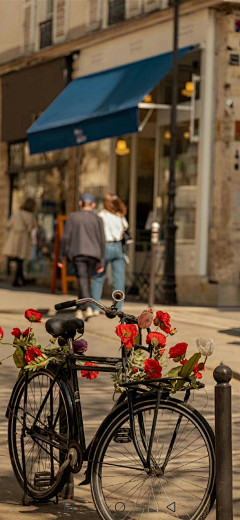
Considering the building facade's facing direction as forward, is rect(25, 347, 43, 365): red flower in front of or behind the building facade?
in front

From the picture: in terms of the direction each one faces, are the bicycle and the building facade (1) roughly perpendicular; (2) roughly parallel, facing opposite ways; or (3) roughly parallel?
roughly perpendicular

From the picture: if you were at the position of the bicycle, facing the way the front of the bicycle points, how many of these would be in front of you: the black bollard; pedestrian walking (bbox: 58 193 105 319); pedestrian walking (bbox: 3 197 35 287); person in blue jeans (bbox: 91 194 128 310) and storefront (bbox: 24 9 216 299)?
1

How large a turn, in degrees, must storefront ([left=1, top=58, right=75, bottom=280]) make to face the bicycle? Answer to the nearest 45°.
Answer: approximately 45° to its left

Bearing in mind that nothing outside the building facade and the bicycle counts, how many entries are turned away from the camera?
0

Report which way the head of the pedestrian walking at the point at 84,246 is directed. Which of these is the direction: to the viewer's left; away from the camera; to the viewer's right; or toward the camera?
away from the camera

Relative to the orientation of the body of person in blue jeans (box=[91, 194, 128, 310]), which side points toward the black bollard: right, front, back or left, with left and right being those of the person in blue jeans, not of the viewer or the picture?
back

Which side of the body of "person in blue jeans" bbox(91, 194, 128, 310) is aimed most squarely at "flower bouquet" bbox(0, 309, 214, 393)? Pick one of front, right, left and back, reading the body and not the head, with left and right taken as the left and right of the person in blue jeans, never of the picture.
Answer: back

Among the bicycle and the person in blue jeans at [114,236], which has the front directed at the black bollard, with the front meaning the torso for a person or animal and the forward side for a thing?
the bicycle

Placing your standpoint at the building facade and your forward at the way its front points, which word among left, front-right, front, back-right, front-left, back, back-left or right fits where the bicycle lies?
front-left

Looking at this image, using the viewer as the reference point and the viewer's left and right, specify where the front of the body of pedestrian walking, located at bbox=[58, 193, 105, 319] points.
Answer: facing away from the viewer

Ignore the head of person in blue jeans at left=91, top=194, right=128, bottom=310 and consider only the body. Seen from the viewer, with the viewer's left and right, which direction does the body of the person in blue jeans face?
facing away from the viewer

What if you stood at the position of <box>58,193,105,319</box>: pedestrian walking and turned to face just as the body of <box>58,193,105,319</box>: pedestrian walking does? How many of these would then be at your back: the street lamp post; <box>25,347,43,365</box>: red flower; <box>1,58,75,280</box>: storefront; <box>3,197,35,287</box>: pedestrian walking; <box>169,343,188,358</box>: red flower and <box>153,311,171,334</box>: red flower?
3

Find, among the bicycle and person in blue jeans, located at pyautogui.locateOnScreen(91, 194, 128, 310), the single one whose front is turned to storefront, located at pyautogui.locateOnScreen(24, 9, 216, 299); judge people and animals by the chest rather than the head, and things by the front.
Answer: the person in blue jeans

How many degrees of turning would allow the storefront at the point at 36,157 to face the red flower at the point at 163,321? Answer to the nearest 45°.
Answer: approximately 45° to its left

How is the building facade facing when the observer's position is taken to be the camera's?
facing the viewer and to the left of the viewer

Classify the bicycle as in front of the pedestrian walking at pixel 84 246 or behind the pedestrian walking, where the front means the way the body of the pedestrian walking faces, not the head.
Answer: behind
